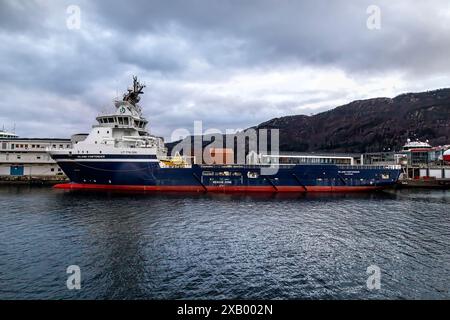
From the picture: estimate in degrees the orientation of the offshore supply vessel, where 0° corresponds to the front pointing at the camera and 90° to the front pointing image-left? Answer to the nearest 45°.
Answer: approximately 90°
